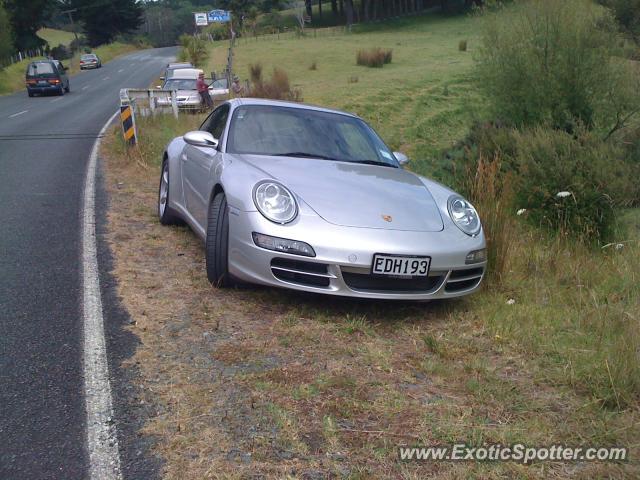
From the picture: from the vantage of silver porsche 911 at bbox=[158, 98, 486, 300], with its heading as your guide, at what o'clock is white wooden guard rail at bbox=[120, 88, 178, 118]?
The white wooden guard rail is roughly at 7 o'clock from the silver porsche 911.

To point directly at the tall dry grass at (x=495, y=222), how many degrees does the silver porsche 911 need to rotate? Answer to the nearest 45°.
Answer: approximately 90° to its left

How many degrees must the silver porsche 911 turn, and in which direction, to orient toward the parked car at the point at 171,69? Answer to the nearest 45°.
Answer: approximately 135° to its left

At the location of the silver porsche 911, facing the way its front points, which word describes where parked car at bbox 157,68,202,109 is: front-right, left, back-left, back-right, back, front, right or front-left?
back-left

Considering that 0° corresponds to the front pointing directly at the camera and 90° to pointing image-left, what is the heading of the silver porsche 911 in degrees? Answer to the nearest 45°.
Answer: approximately 315°

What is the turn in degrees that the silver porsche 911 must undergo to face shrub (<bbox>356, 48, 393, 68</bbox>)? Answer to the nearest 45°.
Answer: approximately 135° to its left

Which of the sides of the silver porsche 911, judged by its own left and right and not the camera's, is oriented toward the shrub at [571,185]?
left

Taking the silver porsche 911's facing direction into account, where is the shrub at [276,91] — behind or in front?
behind

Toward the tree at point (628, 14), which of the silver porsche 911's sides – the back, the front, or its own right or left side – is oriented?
left
